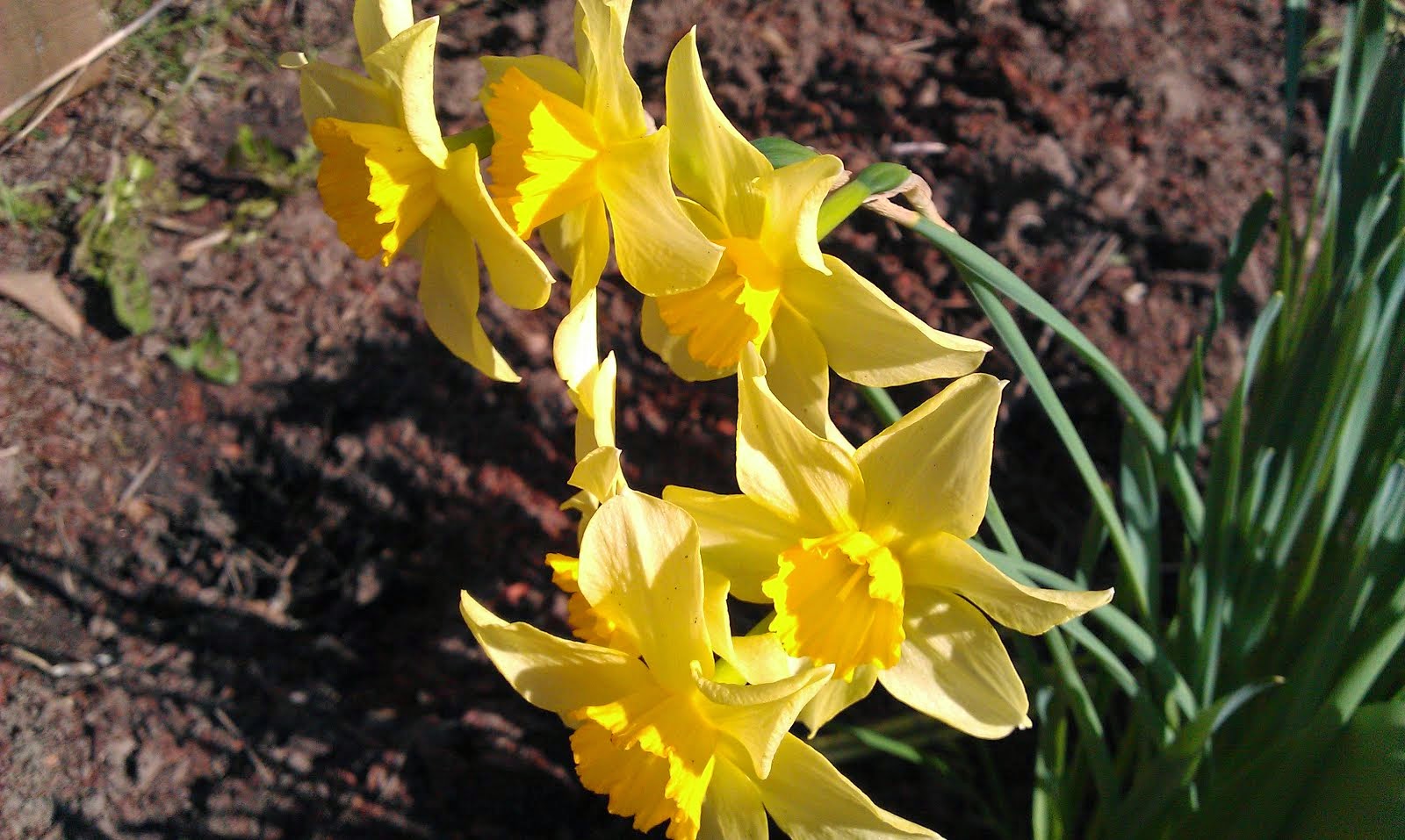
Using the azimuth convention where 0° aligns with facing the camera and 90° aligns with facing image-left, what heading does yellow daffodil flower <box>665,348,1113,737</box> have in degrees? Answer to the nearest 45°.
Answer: approximately 45°

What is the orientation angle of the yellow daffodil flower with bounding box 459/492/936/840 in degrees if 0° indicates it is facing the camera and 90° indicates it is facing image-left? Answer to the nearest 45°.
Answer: approximately 45°

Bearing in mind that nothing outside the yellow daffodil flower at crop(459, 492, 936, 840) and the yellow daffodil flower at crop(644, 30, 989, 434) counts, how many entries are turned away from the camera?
0
